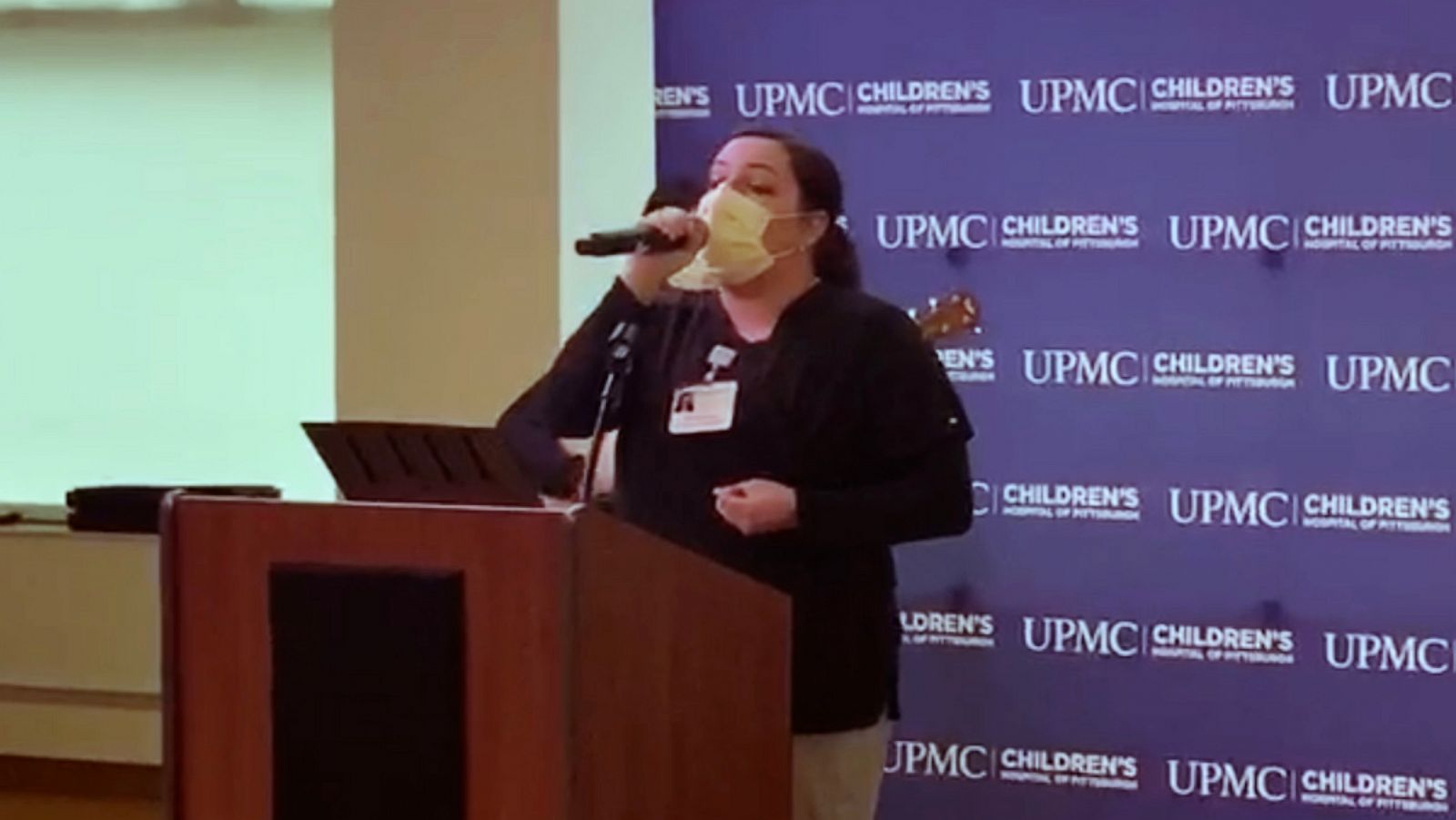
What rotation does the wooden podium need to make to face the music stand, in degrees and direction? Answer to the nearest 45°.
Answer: approximately 135° to its right

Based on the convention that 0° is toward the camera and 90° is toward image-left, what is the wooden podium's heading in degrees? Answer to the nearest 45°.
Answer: approximately 45°
